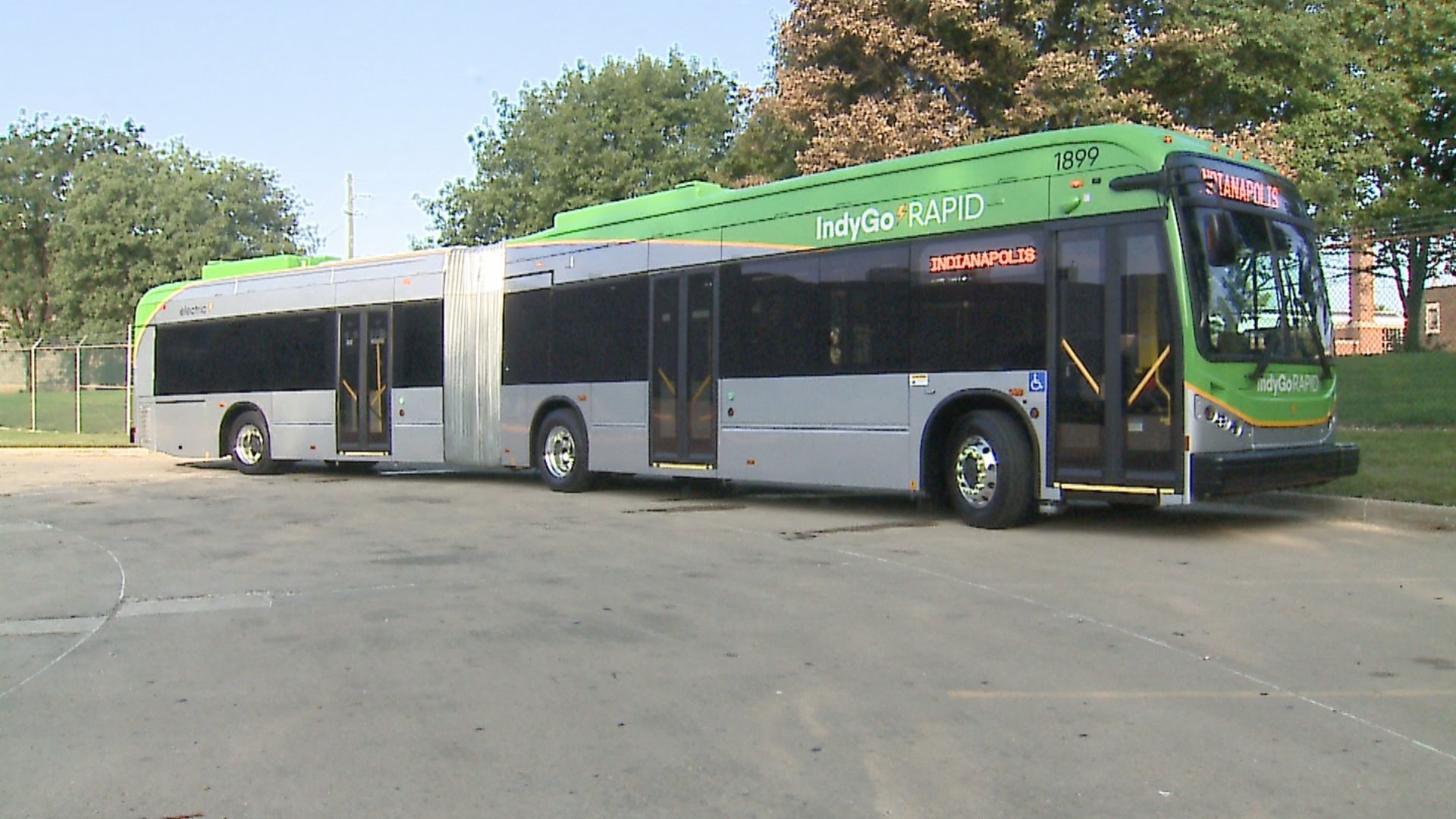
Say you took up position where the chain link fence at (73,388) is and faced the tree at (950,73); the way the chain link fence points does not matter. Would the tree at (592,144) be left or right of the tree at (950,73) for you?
left

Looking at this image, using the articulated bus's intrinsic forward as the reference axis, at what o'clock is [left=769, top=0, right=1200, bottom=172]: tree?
The tree is roughly at 8 o'clock from the articulated bus.

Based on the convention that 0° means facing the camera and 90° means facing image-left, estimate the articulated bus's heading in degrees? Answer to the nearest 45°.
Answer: approximately 315°

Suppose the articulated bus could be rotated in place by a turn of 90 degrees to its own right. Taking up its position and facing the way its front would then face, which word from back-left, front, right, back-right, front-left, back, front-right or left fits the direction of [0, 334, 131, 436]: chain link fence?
right

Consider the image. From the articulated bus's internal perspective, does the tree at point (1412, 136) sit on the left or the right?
on its left

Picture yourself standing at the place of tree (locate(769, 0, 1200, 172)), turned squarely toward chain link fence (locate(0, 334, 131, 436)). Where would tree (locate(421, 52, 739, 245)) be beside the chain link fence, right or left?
right

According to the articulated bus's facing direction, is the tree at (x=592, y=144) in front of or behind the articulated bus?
behind
